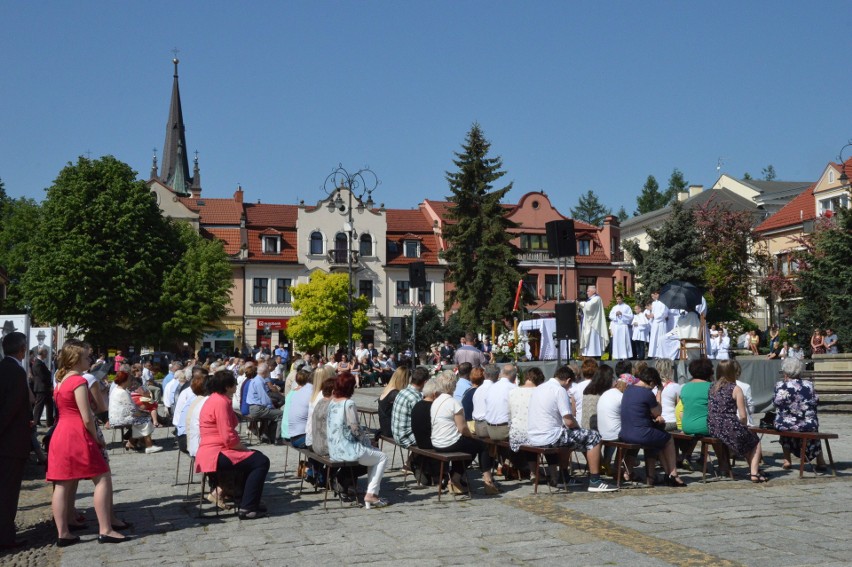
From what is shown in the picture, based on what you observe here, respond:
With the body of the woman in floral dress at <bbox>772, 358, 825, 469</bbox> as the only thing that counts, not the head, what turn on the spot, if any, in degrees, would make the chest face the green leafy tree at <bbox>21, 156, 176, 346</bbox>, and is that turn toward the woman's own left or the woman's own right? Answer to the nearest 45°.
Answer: approximately 45° to the woman's own left

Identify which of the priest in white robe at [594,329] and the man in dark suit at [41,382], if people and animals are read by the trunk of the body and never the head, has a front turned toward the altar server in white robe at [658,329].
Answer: the man in dark suit

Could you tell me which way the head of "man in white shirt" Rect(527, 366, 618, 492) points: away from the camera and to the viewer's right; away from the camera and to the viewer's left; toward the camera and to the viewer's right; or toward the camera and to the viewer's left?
away from the camera and to the viewer's right

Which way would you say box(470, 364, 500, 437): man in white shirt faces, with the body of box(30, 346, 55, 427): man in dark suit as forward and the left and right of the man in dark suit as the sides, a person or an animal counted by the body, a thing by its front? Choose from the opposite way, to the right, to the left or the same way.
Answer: the same way

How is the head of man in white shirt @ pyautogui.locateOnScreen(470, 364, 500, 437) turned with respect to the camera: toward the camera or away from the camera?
away from the camera

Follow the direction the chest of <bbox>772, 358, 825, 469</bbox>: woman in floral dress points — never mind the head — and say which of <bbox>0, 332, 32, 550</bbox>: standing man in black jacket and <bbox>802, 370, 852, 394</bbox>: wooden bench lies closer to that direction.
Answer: the wooden bench

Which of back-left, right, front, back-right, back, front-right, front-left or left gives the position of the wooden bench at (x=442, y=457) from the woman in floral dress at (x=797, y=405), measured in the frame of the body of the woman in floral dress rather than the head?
back-left

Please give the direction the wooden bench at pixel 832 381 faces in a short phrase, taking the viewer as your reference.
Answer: facing the viewer

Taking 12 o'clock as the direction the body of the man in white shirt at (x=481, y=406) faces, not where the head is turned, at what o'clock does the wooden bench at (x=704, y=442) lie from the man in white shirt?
The wooden bench is roughly at 2 o'clock from the man in white shirt.
